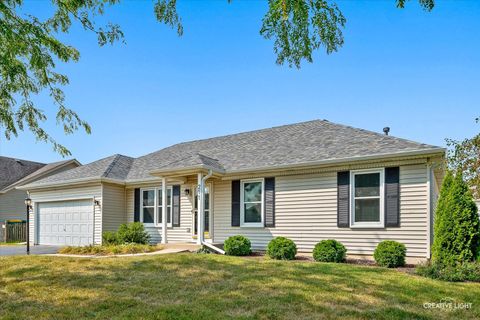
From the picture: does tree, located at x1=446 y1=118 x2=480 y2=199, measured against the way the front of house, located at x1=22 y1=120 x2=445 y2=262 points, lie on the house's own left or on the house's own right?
on the house's own left

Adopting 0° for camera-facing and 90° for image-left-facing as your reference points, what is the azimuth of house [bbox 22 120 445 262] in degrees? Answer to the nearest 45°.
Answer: approximately 45°
